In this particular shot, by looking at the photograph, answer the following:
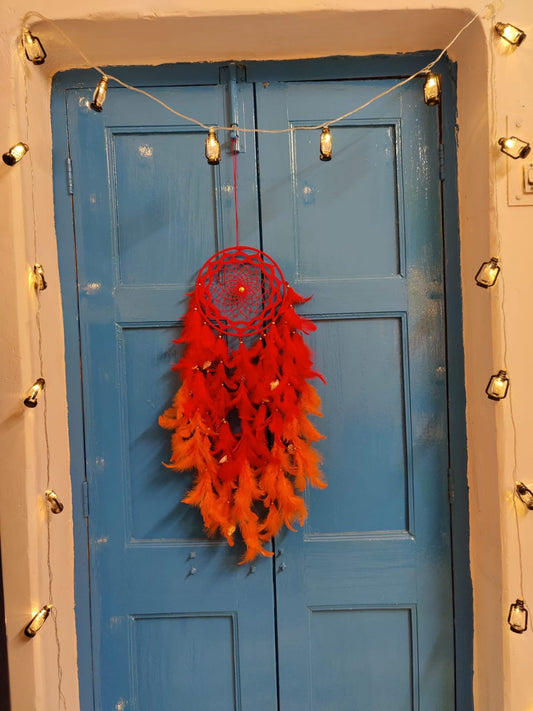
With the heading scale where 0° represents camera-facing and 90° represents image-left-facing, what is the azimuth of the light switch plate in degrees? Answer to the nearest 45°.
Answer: approximately 0°

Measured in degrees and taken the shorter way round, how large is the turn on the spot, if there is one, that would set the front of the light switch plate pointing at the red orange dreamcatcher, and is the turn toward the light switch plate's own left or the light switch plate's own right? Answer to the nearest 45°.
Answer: approximately 90° to the light switch plate's own right
